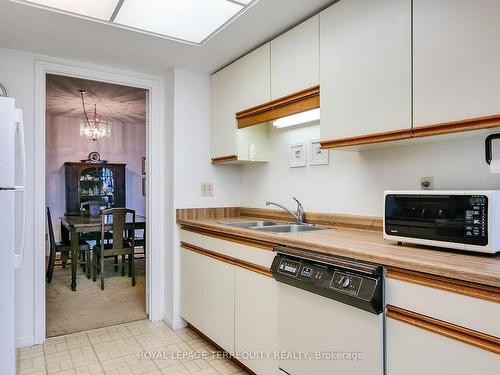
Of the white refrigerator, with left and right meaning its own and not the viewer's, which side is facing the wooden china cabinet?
left

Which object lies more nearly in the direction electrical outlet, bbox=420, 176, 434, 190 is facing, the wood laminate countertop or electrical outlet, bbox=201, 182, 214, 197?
the wood laminate countertop

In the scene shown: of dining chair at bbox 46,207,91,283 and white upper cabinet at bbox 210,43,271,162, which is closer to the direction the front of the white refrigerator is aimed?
the white upper cabinet

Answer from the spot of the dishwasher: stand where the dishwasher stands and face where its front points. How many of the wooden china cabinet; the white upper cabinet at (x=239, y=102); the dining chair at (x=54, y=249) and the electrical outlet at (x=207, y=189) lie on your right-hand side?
4

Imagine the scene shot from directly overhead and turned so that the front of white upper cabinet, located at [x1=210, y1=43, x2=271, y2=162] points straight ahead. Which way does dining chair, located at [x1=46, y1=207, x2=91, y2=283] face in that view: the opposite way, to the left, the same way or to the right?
the opposite way

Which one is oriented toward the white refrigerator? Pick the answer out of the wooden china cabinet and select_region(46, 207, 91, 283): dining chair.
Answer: the wooden china cabinet

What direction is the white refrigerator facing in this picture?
to the viewer's right

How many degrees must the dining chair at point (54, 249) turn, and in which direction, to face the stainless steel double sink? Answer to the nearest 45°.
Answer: approximately 45° to its right

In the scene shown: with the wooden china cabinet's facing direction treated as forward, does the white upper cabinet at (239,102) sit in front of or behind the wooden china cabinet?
in front

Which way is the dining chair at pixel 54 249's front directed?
to the viewer's right

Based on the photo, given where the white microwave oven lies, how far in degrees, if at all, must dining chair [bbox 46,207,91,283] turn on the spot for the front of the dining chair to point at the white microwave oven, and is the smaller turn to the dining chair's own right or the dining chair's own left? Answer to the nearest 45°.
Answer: approximately 90° to the dining chair's own right

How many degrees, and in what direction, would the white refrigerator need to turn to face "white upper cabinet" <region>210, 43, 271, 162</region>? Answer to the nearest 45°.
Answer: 0° — it already faces it

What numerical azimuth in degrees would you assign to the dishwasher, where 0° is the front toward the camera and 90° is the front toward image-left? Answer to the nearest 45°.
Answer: approximately 45°
